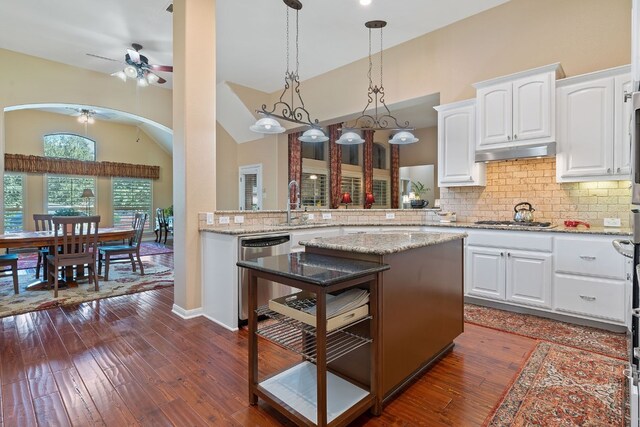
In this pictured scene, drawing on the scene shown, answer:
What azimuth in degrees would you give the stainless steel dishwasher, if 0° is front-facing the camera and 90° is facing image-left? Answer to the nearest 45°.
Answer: approximately 315°

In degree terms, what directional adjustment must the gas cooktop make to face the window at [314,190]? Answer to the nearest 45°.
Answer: approximately 135° to its right

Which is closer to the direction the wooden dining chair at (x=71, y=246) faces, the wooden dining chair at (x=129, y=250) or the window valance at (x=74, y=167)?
the window valance

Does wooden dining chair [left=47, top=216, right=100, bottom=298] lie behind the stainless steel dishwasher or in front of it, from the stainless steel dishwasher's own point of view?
behind

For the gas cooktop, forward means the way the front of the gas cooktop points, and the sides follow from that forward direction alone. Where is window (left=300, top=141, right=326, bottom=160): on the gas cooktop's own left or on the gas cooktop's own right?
on the gas cooktop's own right

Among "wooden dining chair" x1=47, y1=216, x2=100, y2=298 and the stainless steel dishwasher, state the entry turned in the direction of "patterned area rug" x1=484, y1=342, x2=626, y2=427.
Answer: the stainless steel dishwasher

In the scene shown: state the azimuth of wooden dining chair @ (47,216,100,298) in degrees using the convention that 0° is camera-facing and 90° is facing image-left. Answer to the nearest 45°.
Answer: approximately 135°

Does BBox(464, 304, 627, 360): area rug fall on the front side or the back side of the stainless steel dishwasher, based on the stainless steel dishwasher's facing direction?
on the front side

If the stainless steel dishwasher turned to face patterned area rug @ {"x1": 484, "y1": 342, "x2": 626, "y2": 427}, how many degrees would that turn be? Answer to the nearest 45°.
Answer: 0° — it already faces it

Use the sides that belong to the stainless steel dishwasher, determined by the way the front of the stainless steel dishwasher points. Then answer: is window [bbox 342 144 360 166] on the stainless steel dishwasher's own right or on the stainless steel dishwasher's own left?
on the stainless steel dishwasher's own left

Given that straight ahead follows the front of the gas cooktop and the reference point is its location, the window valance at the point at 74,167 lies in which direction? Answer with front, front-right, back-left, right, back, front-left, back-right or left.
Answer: right

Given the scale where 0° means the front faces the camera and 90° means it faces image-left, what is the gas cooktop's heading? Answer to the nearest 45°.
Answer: approximately 0°

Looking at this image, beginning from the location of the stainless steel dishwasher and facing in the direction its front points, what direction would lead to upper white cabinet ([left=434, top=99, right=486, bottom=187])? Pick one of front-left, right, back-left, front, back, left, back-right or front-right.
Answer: front-left

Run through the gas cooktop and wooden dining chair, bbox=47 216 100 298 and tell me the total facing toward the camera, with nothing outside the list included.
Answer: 1
